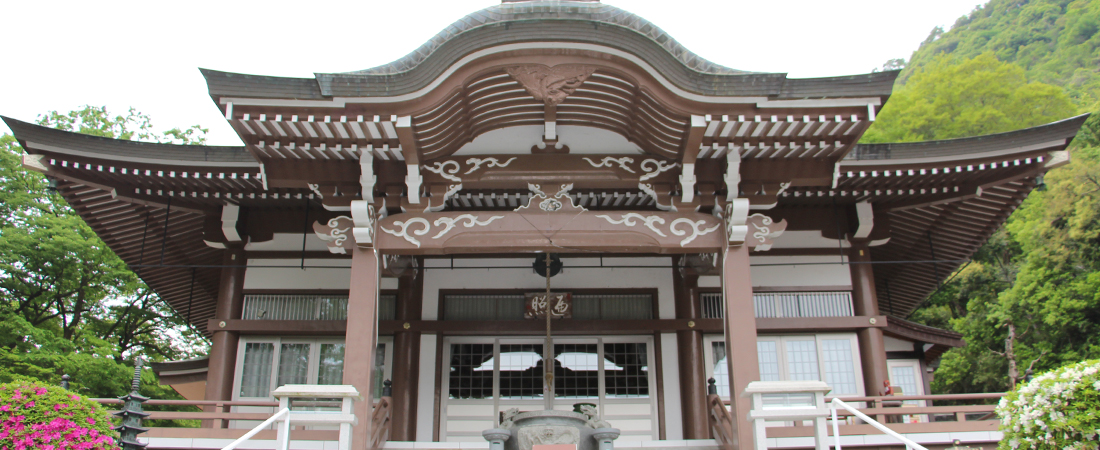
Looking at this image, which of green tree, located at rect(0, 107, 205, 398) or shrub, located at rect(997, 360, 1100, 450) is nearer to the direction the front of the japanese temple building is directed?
the shrub

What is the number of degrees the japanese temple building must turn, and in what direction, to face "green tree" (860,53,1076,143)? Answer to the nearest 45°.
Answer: approximately 135° to its left

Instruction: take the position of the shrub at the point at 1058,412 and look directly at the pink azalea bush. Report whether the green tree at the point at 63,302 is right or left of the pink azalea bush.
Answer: right

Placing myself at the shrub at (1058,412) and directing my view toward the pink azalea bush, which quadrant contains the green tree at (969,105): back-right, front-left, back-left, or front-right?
back-right

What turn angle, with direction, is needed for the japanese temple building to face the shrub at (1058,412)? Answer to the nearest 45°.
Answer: approximately 45° to its left

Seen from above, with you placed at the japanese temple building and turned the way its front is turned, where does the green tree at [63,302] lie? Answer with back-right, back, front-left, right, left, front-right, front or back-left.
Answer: back-right

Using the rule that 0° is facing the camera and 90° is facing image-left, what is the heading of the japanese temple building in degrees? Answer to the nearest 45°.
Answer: approximately 0°

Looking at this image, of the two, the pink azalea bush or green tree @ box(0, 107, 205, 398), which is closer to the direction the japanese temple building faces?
the pink azalea bush
